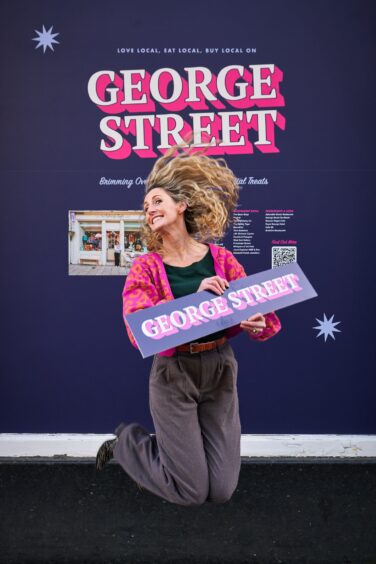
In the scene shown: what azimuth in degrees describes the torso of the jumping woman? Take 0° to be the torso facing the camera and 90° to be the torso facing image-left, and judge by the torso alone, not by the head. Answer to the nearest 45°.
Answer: approximately 0°

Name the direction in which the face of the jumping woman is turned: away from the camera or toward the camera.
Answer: toward the camera
